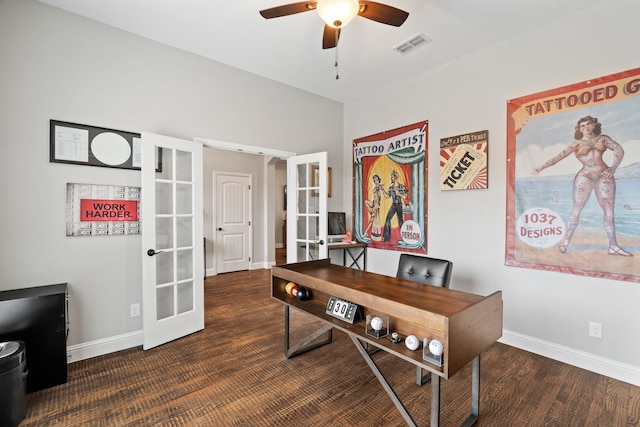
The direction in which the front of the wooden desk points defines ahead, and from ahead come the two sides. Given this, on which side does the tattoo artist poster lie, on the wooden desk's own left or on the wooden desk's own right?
on the wooden desk's own right

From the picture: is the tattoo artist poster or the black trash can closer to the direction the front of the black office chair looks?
the black trash can

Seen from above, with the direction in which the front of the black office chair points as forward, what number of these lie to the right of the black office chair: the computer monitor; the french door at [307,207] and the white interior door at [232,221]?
3

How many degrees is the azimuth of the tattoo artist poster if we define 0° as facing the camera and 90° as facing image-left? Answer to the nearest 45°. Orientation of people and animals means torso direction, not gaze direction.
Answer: approximately 45°

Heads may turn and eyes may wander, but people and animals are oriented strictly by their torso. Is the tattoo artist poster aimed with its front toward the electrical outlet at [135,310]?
yes

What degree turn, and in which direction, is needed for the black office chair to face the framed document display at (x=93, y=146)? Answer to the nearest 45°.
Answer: approximately 45° to its right

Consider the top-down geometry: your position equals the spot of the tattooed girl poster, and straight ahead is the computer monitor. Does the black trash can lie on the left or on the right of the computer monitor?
left

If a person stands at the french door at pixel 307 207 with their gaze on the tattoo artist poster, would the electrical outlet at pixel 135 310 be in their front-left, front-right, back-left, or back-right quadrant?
back-right

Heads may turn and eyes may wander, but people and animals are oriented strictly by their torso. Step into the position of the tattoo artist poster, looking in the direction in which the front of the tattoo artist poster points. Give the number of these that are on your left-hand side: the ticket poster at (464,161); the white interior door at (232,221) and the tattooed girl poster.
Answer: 2

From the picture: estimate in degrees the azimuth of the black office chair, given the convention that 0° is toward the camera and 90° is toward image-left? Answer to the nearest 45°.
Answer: approximately 45°

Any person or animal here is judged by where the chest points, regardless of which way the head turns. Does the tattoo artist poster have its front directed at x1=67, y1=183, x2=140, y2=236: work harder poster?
yes
